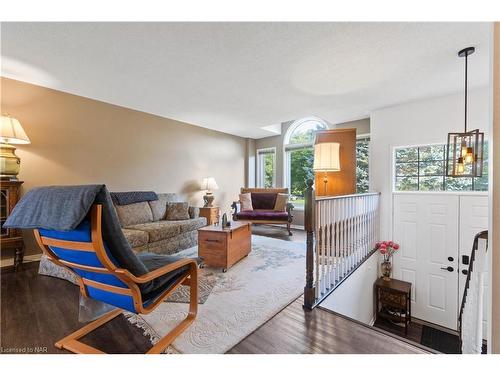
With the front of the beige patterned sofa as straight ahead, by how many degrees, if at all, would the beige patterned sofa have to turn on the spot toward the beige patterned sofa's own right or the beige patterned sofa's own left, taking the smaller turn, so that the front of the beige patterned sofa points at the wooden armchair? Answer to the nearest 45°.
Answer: approximately 45° to the beige patterned sofa's own right

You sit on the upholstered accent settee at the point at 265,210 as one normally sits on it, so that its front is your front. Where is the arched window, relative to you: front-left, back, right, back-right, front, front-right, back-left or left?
back-left

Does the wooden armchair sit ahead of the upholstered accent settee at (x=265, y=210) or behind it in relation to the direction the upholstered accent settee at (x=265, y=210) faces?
ahead

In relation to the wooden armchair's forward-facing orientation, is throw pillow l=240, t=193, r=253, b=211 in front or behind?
in front

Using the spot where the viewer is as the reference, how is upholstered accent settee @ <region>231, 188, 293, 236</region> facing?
facing the viewer

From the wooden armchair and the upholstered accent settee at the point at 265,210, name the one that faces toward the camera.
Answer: the upholstered accent settee

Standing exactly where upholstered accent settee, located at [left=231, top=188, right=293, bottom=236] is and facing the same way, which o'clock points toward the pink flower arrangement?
The pink flower arrangement is roughly at 10 o'clock from the upholstered accent settee.

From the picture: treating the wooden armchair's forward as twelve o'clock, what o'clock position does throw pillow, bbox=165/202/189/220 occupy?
The throw pillow is roughly at 11 o'clock from the wooden armchair.

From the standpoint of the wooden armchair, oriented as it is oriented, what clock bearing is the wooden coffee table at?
The wooden coffee table is roughly at 12 o'clock from the wooden armchair.

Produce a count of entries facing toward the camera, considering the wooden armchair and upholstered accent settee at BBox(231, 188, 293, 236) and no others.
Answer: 1

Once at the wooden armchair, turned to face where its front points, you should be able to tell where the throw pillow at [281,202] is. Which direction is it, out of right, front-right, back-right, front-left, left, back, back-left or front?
front
